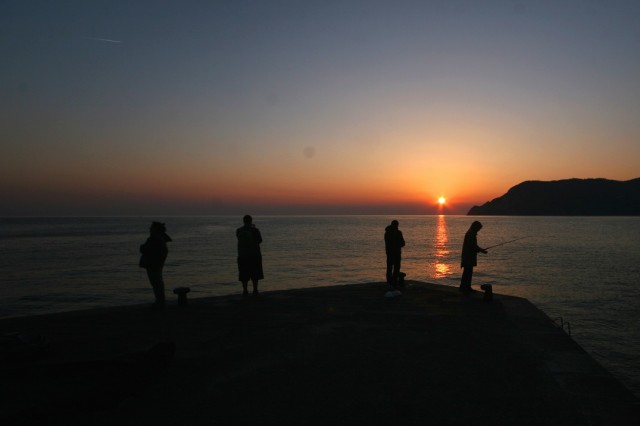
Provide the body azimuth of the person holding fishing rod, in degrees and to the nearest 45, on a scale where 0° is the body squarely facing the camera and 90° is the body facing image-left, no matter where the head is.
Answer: approximately 270°

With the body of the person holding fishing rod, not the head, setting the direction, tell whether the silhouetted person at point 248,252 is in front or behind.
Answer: behind

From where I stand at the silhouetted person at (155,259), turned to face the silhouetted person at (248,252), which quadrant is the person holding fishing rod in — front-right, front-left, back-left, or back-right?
front-right

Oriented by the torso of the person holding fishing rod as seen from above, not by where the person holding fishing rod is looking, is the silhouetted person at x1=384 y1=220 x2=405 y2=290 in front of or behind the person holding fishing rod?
behind

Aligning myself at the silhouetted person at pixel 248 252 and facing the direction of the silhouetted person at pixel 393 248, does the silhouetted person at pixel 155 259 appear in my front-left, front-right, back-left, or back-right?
back-right

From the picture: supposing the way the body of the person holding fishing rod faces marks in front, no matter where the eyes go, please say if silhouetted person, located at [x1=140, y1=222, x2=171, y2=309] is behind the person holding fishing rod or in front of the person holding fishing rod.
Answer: behind
